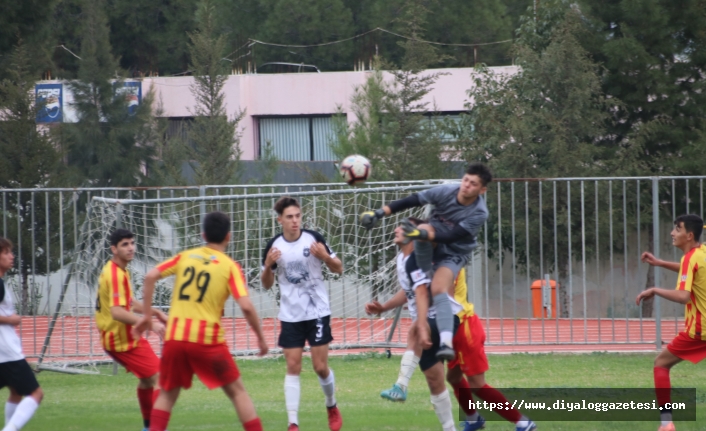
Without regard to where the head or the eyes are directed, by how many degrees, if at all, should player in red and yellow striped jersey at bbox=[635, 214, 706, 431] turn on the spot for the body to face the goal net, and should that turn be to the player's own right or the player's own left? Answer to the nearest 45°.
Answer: approximately 45° to the player's own right

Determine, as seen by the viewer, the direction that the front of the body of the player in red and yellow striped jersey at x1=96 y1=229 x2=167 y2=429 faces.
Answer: to the viewer's right

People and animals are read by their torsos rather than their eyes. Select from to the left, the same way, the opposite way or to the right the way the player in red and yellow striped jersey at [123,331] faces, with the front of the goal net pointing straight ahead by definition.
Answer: to the left

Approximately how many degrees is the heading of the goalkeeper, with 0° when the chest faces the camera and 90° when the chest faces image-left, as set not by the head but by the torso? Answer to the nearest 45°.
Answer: approximately 45°

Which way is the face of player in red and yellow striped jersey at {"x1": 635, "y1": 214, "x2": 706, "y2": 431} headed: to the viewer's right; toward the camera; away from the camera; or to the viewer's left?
to the viewer's left

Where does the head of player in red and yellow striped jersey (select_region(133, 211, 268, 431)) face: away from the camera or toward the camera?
away from the camera

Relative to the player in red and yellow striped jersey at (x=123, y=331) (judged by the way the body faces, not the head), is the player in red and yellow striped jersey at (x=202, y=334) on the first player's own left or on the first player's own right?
on the first player's own right

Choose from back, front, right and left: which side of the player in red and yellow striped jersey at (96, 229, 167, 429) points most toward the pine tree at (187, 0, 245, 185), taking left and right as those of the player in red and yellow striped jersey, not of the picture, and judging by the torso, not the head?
left

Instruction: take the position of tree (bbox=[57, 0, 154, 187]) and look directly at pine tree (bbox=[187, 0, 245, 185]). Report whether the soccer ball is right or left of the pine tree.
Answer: right

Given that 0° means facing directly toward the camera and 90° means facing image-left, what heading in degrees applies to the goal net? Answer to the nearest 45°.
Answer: approximately 0°

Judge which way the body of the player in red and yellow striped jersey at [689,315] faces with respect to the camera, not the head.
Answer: to the viewer's left

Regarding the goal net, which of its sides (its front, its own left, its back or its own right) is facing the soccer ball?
front

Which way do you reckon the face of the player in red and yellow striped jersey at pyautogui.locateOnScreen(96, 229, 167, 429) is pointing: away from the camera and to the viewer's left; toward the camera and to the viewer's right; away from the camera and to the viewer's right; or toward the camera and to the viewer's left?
toward the camera and to the viewer's right
